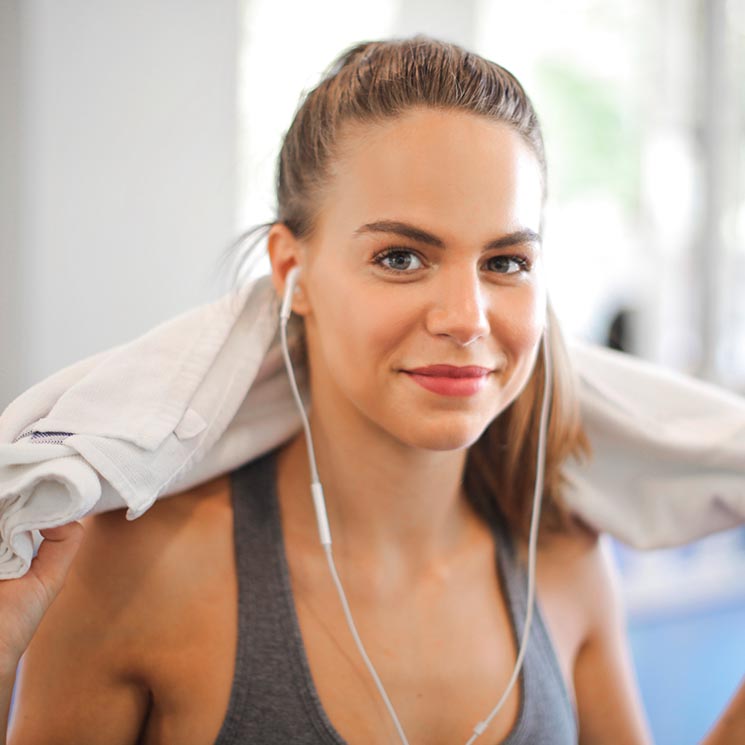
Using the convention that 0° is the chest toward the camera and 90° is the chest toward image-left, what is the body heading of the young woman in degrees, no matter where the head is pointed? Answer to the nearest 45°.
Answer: approximately 315°
